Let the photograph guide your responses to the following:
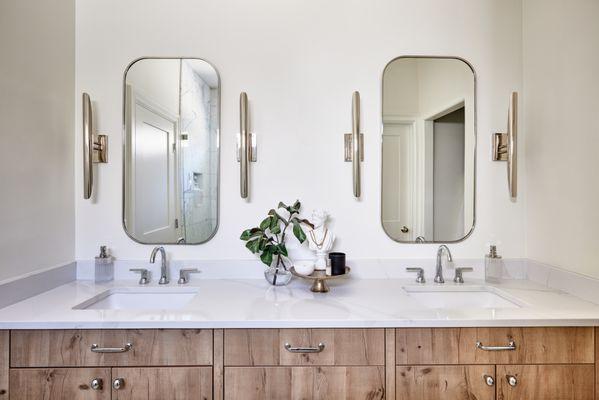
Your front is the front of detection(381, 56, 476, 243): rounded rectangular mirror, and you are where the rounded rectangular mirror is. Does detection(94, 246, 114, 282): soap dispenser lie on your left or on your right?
on your right

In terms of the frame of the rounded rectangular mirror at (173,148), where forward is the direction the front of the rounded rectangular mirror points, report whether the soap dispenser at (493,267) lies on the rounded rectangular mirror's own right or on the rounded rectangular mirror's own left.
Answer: on the rounded rectangular mirror's own left

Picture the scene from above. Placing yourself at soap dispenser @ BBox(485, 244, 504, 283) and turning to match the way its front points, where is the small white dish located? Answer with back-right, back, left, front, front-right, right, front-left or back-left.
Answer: front-right

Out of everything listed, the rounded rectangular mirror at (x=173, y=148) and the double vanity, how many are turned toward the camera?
2

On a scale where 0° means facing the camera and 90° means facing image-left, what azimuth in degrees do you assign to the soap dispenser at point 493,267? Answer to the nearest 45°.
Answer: approximately 0°
